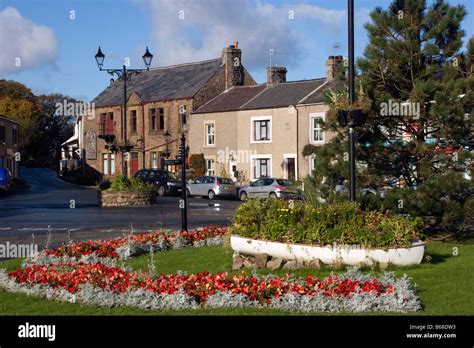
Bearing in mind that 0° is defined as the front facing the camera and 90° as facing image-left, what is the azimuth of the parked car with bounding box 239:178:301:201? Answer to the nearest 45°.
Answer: approximately 135°

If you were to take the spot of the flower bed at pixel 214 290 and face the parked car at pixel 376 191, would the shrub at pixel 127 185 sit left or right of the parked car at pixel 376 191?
left

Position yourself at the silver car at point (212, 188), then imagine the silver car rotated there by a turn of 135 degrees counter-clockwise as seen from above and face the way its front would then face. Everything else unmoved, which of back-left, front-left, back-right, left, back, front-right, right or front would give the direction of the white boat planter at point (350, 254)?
front

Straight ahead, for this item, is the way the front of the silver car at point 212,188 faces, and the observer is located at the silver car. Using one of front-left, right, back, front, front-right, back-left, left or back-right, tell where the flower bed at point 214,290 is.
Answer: back-left

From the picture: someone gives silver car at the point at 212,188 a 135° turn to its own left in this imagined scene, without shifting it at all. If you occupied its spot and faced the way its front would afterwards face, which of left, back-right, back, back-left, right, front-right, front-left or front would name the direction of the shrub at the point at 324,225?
front

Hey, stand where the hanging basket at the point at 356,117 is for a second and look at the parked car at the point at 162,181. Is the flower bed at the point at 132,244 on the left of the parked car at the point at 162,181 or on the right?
left

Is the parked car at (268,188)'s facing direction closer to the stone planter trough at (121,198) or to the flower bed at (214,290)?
the stone planter trough

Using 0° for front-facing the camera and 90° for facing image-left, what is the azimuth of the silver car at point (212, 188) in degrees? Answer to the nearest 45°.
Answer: approximately 135°

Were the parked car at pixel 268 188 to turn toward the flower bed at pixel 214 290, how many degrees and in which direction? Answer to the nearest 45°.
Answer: approximately 135° to its left
